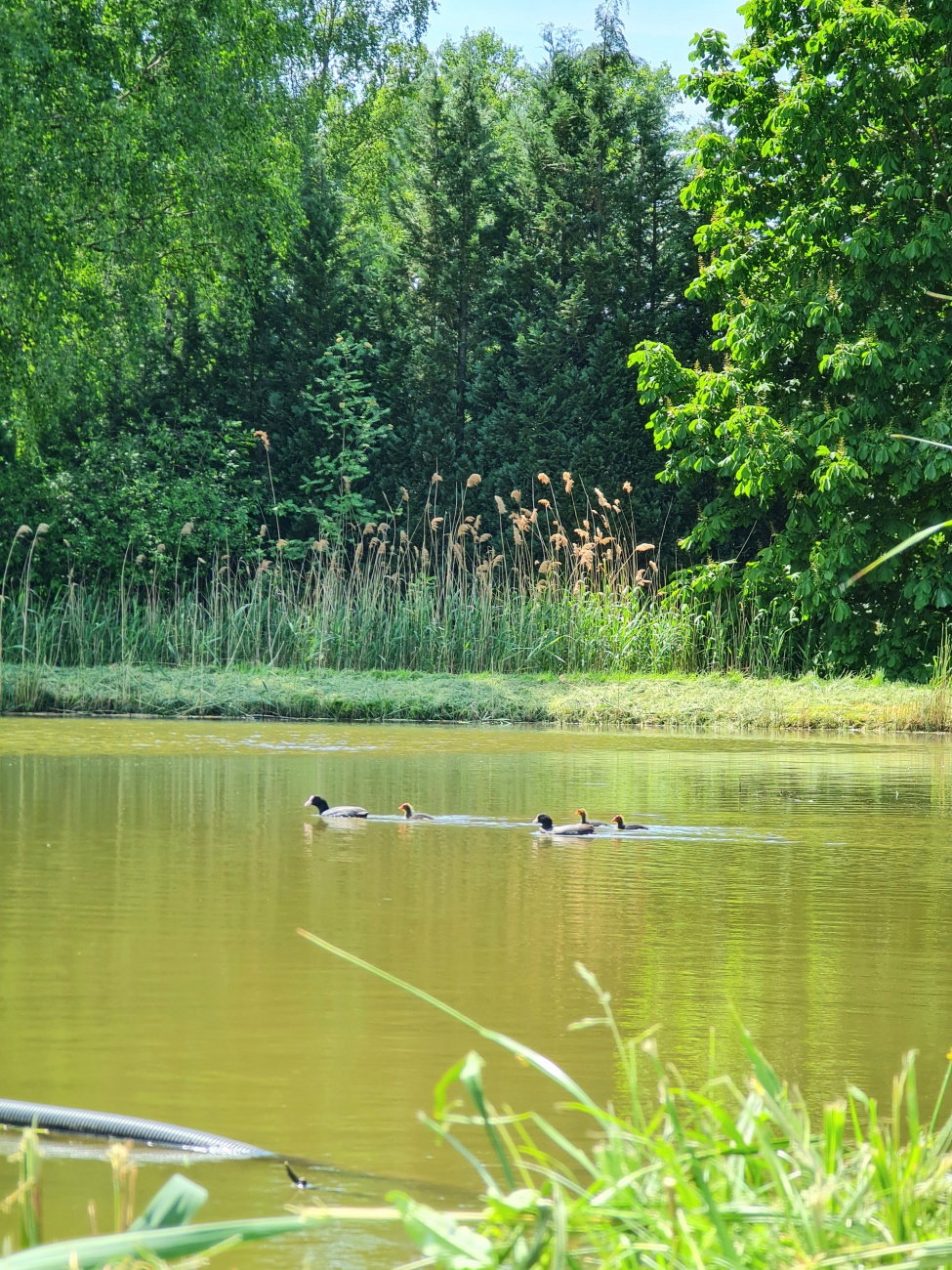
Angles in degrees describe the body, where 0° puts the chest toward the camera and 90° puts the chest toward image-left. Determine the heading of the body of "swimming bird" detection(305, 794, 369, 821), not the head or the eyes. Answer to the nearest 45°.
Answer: approximately 90°

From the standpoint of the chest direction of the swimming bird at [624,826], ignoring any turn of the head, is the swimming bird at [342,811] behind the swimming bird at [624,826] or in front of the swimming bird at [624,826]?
in front

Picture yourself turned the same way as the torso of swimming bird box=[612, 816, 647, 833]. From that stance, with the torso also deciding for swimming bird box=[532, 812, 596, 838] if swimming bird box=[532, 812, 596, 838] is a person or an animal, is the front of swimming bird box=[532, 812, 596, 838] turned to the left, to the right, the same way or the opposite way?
the same way

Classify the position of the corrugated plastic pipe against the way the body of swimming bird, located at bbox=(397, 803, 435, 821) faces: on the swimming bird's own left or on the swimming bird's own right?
on the swimming bird's own left

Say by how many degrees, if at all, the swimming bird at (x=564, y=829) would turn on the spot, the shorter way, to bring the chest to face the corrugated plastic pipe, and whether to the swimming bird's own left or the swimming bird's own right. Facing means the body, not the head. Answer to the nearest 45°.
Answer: approximately 90° to the swimming bird's own left

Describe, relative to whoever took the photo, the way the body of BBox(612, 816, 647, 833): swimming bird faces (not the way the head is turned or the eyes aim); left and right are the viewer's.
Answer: facing to the left of the viewer

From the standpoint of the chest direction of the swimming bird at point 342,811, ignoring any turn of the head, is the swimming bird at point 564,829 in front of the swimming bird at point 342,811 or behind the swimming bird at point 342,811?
behind

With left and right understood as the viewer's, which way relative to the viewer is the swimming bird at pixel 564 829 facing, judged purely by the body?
facing to the left of the viewer

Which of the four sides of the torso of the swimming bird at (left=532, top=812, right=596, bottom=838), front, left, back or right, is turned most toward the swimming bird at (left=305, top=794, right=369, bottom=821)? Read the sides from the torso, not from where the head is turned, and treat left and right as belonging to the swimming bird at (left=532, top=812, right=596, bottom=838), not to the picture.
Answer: front

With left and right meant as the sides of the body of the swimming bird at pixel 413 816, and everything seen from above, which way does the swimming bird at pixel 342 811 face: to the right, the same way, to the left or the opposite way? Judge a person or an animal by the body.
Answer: the same way

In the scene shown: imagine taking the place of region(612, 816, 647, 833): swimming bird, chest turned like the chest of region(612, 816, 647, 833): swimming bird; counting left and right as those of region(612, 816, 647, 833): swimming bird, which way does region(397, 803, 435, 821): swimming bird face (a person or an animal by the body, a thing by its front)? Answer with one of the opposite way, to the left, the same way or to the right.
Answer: the same way

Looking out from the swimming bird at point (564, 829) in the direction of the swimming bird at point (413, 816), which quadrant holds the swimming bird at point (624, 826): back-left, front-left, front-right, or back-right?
back-right

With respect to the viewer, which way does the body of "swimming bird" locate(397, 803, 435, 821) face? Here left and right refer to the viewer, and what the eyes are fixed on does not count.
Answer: facing to the left of the viewer
